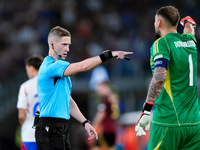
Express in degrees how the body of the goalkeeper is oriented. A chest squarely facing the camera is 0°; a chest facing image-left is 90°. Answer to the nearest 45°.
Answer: approximately 135°

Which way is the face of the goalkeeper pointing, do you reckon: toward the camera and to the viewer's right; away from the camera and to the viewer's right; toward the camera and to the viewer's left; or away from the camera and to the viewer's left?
away from the camera and to the viewer's left
